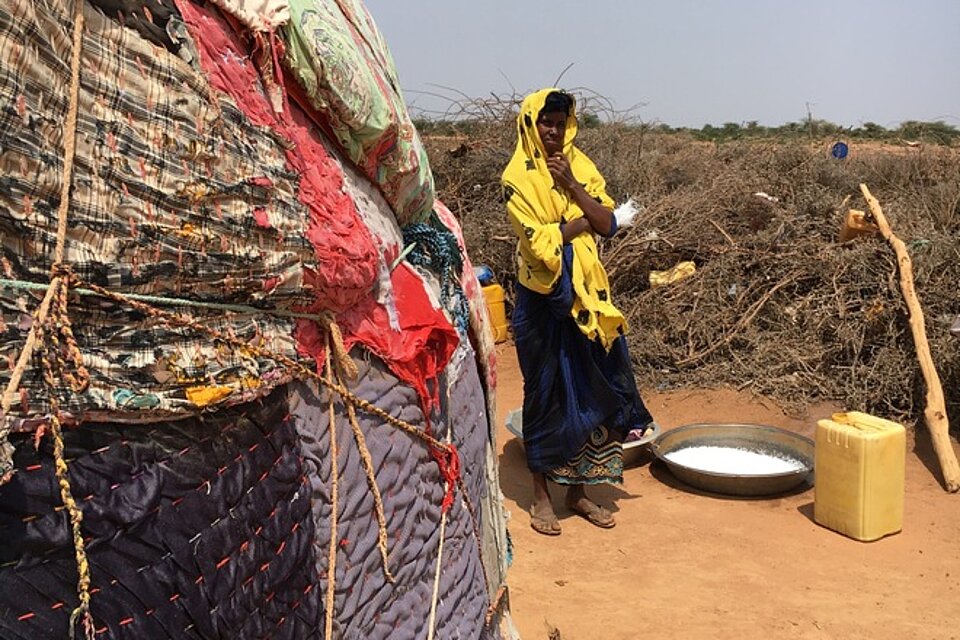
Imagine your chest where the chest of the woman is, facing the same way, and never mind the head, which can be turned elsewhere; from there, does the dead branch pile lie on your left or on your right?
on your left

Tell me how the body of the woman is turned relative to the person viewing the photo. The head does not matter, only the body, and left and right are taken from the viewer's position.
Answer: facing the viewer and to the right of the viewer

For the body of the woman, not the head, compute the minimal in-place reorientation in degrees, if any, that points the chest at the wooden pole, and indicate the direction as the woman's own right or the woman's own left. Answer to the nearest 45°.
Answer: approximately 90° to the woman's own left

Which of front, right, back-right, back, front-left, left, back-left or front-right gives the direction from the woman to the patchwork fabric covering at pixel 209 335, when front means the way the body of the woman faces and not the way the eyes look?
front-right

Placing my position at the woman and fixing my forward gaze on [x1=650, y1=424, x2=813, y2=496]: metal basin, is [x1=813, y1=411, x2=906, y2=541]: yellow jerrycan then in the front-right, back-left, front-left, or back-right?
front-right

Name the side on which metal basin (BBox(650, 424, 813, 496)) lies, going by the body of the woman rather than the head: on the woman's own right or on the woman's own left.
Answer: on the woman's own left

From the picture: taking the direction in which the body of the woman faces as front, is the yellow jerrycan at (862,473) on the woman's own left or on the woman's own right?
on the woman's own left

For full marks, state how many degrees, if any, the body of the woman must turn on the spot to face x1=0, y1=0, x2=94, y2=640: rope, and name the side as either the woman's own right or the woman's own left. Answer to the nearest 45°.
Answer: approximately 45° to the woman's own right
